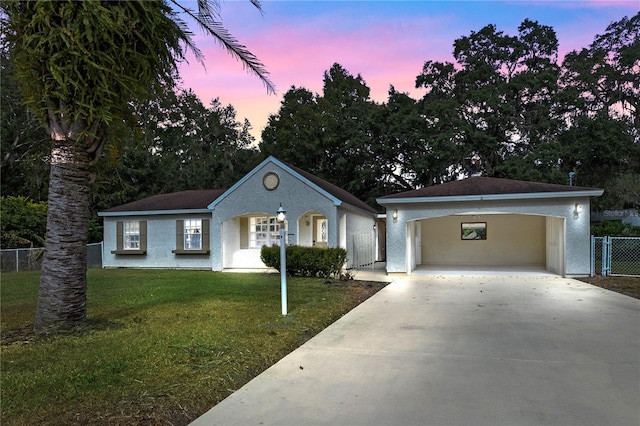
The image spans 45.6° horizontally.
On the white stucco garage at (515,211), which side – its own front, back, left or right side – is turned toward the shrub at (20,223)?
right

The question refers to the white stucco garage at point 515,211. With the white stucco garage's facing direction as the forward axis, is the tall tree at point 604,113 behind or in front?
behind

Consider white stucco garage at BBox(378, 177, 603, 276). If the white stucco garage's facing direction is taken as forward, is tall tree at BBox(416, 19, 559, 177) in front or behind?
behind

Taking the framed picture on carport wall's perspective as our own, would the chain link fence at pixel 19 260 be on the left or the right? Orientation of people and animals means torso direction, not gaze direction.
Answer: on its right

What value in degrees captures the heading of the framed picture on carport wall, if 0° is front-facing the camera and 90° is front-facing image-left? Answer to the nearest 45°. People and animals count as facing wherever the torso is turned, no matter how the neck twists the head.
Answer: approximately 0°
